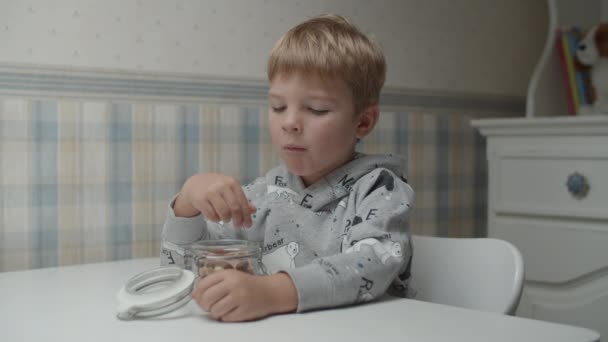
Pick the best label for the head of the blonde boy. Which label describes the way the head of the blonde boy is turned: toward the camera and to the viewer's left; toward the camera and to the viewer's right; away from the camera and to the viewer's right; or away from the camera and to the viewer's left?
toward the camera and to the viewer's left

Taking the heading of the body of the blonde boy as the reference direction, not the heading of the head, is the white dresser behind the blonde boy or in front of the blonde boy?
behind
